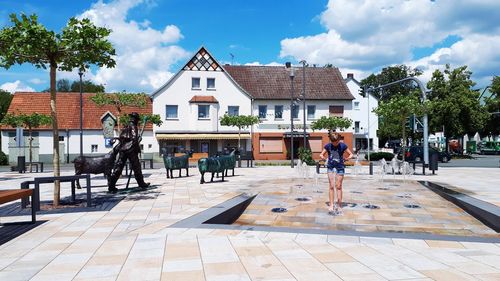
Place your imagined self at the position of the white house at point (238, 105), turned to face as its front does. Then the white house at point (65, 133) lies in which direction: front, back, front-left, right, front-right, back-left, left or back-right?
right

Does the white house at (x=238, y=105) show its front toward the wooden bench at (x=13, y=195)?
yes

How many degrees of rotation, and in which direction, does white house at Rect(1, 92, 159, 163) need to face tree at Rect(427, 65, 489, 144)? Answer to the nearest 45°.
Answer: approximately 90° to its left

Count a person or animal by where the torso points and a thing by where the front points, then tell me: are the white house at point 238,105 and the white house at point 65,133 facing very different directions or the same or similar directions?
same or similar directions

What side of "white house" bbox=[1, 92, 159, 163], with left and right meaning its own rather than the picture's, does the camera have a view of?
front

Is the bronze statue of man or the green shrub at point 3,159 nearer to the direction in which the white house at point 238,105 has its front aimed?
the bronze statue of man

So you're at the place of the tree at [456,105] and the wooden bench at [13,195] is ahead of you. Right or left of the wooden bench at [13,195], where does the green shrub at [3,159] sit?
right

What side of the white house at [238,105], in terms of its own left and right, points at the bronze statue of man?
front

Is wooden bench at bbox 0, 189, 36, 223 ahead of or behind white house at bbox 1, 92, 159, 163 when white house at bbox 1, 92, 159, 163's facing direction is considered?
ahead

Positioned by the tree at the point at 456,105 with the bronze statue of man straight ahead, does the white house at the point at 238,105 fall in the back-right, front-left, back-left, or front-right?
front-right

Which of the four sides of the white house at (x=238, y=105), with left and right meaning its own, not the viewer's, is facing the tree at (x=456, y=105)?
left

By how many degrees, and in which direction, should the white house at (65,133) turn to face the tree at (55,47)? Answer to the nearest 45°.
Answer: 0° — it already faces it

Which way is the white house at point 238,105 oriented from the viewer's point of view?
toward the camera

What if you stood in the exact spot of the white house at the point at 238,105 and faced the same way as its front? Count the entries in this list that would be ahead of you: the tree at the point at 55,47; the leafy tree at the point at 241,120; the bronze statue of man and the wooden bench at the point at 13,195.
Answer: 4

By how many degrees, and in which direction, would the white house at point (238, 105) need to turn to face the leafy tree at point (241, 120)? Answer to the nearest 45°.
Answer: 0° — it already faces it
